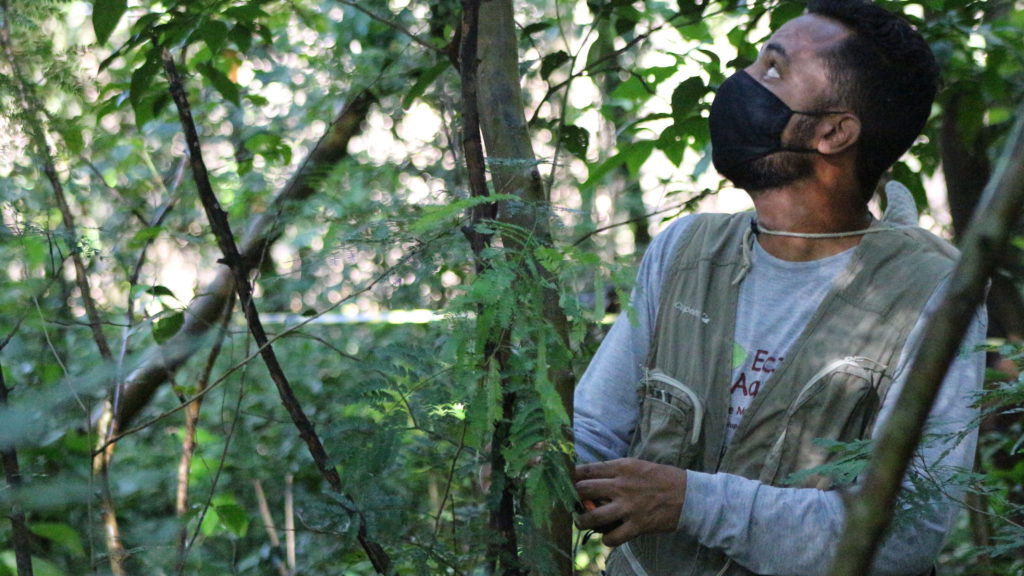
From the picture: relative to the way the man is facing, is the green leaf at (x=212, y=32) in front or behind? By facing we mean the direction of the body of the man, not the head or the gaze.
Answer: in front

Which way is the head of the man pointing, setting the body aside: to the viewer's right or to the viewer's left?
to the viewer's left

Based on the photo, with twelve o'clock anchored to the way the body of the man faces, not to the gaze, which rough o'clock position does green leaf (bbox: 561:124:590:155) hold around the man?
The green leaf is roughly at 3 o'clock from the man.

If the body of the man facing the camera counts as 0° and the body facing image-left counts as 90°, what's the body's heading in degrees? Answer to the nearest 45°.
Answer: approximately 45°

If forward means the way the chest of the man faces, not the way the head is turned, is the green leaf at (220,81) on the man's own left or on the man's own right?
on the man's own right

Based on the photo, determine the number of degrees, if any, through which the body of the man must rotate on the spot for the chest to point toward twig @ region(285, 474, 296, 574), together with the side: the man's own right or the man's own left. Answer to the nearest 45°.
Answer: approximately 90° to the man's own right

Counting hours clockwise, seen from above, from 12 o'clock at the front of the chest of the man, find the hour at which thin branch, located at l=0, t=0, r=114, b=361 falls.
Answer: The thin branch is roughly at 3 o'clock from the man.

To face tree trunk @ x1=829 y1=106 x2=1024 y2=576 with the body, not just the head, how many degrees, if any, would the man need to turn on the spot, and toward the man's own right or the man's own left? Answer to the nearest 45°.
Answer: approximately 45° to the man's own left

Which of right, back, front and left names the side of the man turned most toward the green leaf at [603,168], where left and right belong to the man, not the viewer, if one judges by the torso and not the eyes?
right

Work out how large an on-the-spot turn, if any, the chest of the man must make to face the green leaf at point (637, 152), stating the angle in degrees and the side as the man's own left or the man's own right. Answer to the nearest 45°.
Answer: approximately 90° to the man's own right
